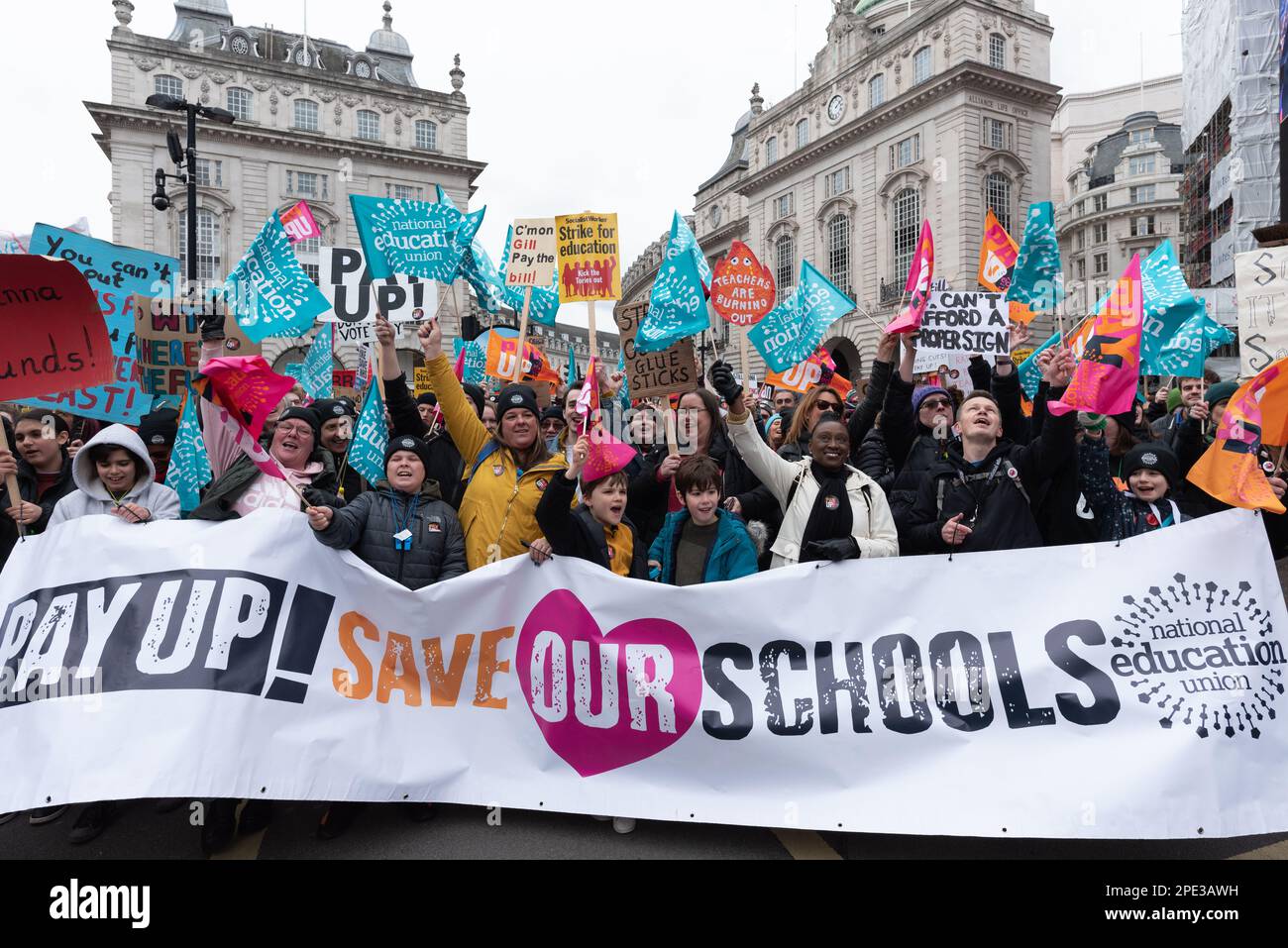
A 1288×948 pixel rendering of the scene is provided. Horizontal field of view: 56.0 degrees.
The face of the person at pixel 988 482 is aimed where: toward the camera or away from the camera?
toward the camera

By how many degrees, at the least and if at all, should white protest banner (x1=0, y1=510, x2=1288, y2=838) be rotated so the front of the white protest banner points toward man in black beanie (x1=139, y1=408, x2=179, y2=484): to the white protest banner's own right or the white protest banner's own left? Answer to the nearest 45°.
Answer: approximately 135° to the white protest banner's own right

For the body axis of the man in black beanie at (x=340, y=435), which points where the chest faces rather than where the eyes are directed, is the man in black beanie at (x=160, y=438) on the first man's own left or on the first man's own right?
on the first man's own right

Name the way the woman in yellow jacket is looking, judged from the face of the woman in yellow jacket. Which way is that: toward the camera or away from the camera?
toward the camera

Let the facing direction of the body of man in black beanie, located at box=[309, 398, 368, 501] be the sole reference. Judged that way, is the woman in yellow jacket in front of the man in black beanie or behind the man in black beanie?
in front

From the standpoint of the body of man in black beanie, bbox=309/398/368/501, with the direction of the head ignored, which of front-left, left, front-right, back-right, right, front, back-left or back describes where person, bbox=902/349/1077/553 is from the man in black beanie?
front-left

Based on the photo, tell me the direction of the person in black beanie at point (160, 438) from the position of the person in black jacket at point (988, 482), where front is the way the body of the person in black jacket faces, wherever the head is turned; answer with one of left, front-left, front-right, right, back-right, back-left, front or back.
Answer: right

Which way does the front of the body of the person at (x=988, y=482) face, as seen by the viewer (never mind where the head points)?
toward the camera

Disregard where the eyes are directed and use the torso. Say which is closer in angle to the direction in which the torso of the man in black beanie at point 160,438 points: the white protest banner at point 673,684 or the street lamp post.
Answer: the white protest banner

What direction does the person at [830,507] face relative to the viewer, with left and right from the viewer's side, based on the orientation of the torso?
facing the viewer

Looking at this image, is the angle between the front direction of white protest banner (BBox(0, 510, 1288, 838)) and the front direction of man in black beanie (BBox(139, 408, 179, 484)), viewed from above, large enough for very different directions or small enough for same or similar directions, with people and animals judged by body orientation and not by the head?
same or similar directions

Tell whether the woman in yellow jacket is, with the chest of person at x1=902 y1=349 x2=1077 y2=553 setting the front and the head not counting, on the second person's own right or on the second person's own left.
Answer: on the second person's own right

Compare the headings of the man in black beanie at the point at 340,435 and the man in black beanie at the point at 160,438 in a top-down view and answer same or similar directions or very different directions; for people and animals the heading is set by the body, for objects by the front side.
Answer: same or similar directions

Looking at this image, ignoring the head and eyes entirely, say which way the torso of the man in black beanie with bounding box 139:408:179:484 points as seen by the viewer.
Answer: toward the camera
